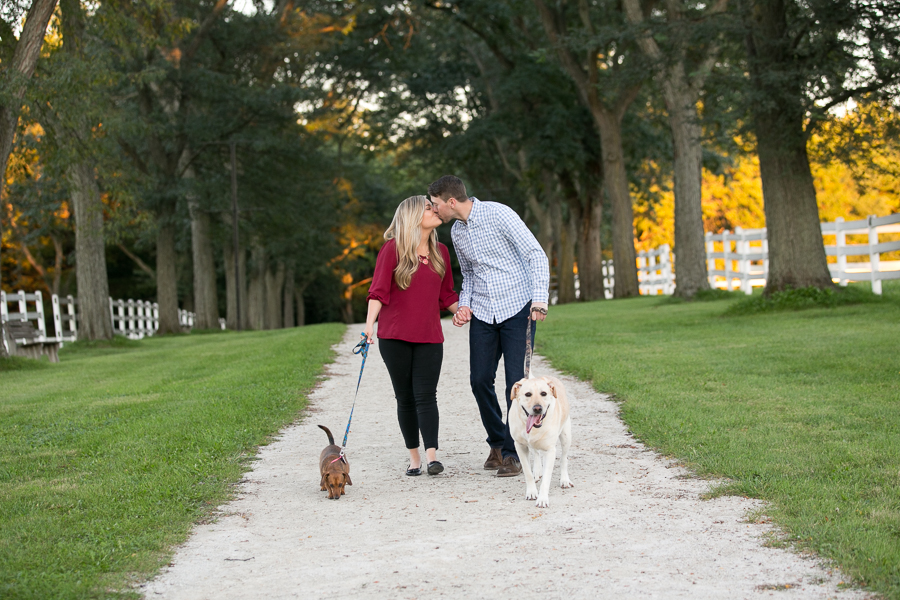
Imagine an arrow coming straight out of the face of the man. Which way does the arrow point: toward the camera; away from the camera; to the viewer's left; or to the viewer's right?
to the viewer's left

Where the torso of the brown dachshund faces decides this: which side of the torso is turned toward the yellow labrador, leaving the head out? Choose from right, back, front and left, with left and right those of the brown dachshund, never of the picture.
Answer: left

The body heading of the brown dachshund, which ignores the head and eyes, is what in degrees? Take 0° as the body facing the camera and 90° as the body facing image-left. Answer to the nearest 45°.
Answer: approximately 0°

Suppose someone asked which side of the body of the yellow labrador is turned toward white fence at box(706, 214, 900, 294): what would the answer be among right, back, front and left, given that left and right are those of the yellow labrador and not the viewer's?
back

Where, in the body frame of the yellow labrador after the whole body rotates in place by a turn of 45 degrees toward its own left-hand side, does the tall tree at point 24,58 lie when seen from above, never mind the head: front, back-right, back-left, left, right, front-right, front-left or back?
back

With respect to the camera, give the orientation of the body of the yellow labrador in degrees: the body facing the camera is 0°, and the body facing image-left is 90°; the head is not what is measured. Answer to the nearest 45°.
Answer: approximately 0°

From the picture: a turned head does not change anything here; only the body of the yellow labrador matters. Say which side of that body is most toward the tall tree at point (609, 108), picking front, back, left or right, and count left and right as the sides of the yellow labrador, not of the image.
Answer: back

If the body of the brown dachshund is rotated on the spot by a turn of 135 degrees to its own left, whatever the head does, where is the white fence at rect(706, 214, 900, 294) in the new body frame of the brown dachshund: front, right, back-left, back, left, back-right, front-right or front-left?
front

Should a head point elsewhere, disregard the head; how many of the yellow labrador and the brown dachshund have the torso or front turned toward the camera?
2

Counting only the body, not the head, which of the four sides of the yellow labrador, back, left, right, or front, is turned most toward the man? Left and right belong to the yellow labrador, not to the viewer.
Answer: back

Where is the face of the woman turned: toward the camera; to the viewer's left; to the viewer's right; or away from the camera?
to the viewer's right

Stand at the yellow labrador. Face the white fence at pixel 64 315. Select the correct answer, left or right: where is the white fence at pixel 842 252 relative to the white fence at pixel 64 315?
right
